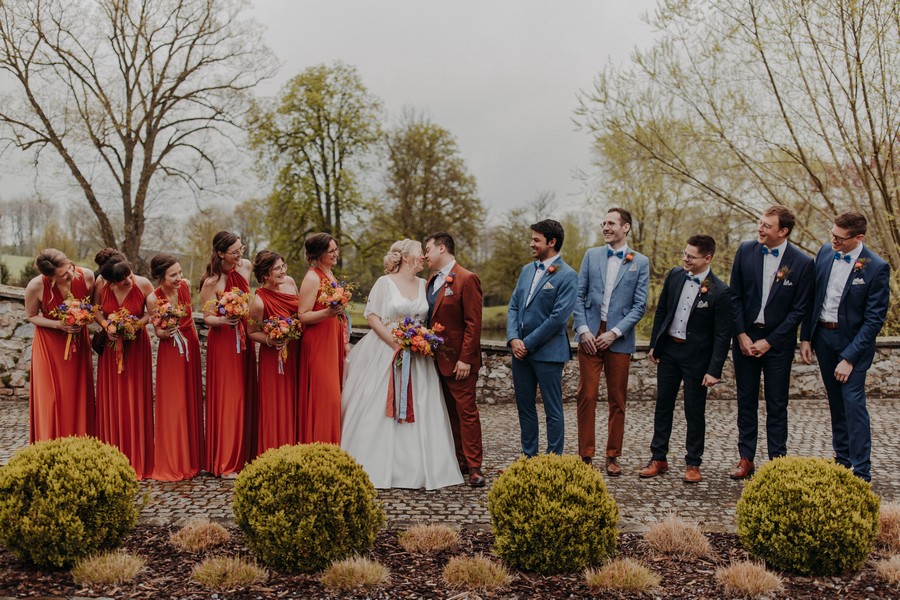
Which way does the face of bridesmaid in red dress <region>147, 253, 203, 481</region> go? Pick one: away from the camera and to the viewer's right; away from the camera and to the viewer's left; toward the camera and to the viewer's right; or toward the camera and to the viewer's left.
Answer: toward the camera and to the viewer's right

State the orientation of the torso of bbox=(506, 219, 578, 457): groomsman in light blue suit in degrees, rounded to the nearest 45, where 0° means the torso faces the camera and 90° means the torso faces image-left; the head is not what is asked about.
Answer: approximately 45°

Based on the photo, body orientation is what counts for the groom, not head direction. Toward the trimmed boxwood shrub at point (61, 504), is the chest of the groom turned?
yes

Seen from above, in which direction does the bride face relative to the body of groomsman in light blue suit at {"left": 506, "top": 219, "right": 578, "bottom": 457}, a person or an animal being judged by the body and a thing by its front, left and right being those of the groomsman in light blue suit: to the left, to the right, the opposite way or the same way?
to the left

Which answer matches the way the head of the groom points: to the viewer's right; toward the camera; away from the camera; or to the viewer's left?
to the viewer's left
